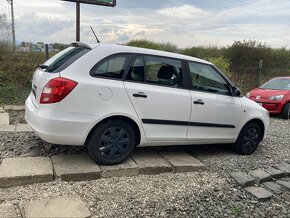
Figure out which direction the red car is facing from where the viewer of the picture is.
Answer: facing the viewer and to the left of the viewer

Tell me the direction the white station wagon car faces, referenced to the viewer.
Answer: facing away from the viewer and to the right of the viewer

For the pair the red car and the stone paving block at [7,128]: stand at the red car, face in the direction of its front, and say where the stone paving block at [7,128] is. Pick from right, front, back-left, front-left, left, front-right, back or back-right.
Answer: front

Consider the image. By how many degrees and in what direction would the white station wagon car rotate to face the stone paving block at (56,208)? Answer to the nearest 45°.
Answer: approximately 180°

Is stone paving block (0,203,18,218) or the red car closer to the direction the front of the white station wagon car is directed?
the red car

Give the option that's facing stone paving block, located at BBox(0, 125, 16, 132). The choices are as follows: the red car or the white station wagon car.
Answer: the red car

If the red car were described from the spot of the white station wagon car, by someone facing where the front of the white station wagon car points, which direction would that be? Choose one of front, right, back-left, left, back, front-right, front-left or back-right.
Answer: front

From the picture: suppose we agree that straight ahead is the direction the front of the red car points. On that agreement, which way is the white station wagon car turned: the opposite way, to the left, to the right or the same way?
the opposite way

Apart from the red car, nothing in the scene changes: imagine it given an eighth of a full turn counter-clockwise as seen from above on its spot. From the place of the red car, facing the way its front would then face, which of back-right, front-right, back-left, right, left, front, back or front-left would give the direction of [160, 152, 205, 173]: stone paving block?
front

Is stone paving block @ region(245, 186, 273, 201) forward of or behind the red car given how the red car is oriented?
forward

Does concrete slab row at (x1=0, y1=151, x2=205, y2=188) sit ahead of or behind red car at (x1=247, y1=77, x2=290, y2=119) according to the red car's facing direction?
ahead

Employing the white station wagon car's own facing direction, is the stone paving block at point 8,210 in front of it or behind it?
behind

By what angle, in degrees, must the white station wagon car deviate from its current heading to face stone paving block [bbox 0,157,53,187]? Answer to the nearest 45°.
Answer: approximately 180°

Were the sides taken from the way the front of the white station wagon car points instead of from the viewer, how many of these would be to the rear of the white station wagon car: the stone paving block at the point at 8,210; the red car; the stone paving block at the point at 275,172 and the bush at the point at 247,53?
1

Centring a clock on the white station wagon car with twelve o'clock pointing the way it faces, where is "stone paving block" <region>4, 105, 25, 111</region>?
The stone paving block is roughly at 9 o'clock from the white station wagon car.

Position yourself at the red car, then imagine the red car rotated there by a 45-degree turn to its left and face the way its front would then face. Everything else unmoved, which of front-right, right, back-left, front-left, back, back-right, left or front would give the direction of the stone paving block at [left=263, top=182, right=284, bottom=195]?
front

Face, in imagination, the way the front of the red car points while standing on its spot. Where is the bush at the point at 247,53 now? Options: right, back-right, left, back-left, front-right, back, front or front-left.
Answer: back-right
